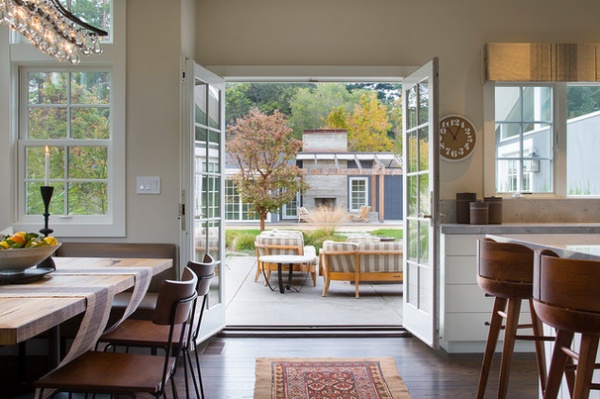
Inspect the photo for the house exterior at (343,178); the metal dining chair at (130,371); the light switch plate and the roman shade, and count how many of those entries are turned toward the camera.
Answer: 3

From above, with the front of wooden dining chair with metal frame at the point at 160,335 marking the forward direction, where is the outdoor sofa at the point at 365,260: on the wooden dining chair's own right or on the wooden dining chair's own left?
on the wooden dining chair's own right

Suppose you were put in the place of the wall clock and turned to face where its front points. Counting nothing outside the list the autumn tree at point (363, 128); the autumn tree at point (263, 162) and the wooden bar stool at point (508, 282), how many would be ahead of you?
1

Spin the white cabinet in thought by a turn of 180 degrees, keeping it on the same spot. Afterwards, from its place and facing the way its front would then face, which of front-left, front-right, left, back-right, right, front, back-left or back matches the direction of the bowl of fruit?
back-left

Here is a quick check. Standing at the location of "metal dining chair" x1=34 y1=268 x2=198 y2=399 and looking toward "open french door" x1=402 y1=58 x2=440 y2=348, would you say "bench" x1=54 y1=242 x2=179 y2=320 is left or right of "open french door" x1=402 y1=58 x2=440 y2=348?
left

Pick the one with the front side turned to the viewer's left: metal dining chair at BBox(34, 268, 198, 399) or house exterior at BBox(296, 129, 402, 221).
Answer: the metal dining chair

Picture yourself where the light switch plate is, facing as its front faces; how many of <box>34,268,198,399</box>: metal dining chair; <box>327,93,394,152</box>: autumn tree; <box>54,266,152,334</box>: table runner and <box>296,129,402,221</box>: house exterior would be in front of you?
2

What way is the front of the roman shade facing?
toward the camera

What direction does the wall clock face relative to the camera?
toward the camera

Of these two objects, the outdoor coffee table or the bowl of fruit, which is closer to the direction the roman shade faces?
the bowl of fruit

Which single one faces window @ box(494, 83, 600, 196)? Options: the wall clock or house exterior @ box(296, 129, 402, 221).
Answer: the house exterior

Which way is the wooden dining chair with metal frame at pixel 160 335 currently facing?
to the viewer's left
